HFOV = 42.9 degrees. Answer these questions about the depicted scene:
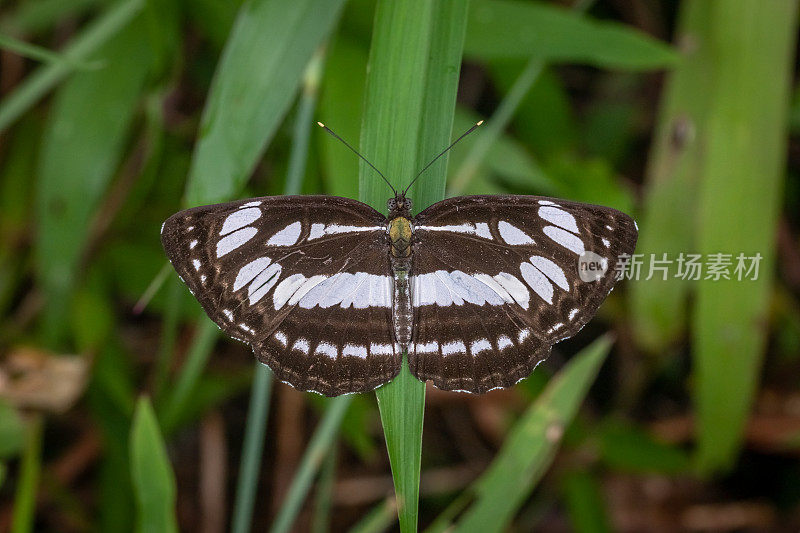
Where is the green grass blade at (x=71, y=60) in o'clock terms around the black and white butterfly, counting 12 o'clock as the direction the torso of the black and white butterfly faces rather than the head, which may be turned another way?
The green grass blade is roughly at 10 o'clock from the black and white butterfly.

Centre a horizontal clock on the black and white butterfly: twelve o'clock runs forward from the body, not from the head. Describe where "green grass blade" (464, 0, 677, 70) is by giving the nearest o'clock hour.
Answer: The green grass blade is roughly at 1 o'clock from the black and white butterfly.

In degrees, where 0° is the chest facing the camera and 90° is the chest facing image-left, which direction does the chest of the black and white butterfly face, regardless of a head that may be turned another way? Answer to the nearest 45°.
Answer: approximately 180°

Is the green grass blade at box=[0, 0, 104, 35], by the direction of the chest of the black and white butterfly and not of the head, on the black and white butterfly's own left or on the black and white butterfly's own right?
on the black and white butterfly's own left
